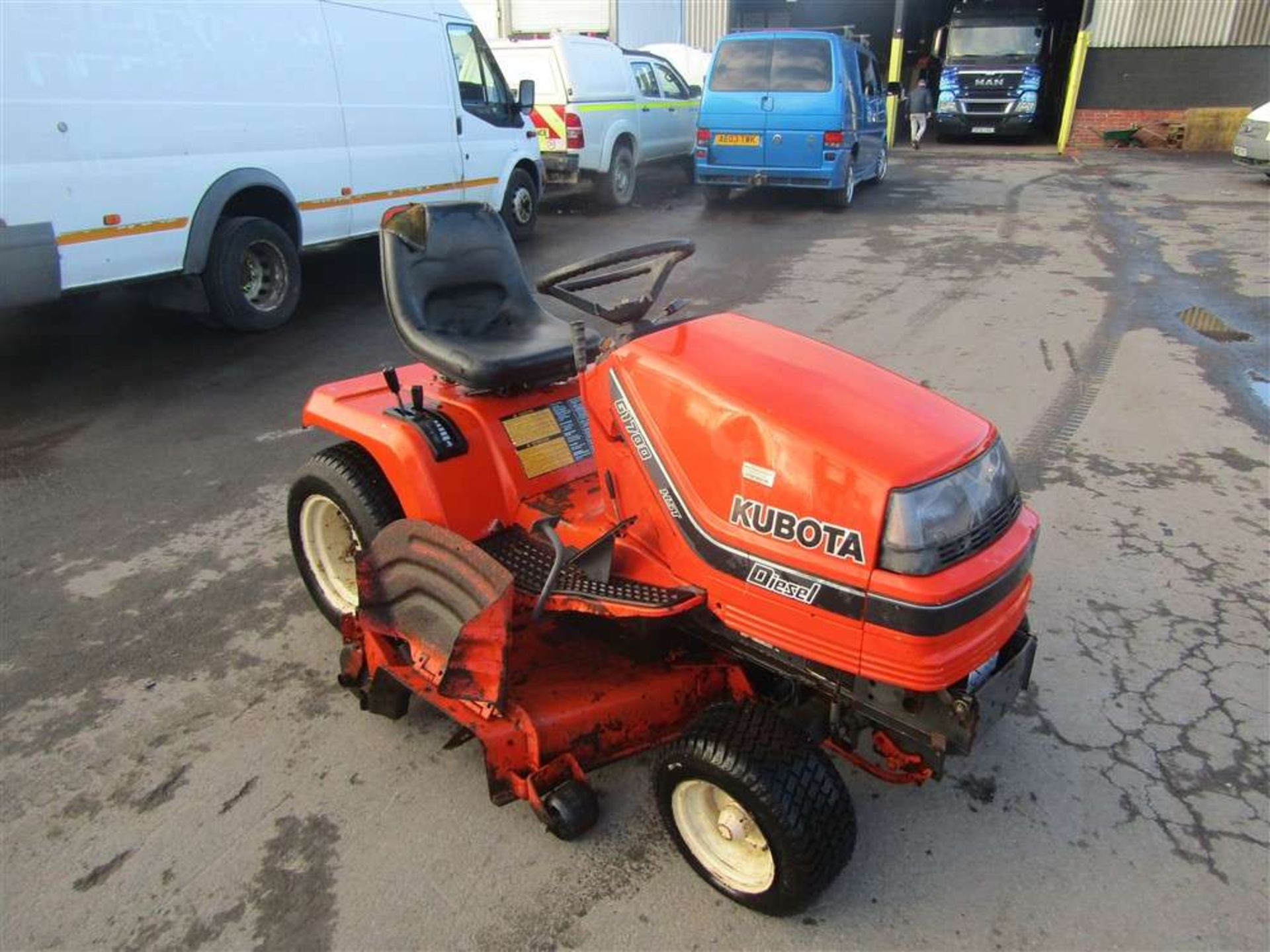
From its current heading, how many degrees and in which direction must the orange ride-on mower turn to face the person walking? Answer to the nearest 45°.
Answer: approximately 135° to its left

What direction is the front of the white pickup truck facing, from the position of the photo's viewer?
facing away from the viewer and to the right of the viewer

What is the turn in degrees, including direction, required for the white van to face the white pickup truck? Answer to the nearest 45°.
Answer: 0° — it already faces it

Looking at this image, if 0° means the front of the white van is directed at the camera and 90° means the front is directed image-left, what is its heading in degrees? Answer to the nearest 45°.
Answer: approximately 225°

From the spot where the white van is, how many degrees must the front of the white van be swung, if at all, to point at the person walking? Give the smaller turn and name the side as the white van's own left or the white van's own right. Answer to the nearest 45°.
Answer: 0° — it already faces them

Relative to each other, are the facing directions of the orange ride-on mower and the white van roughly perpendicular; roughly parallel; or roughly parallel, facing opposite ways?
roughly perpendicular

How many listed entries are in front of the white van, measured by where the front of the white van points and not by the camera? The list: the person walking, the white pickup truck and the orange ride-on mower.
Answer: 2

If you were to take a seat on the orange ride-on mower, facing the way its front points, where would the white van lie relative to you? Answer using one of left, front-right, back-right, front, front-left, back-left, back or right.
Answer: back

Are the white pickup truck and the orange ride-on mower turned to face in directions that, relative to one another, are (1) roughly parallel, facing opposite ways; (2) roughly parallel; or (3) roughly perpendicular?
roughly perpendicular

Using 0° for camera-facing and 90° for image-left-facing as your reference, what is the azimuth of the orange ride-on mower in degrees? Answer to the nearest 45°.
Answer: approximately 315°

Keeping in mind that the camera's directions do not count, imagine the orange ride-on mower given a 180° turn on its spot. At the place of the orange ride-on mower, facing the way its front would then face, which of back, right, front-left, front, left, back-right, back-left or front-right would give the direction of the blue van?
front-right

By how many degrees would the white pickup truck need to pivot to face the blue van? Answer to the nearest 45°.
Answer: approximately 45° to its right
